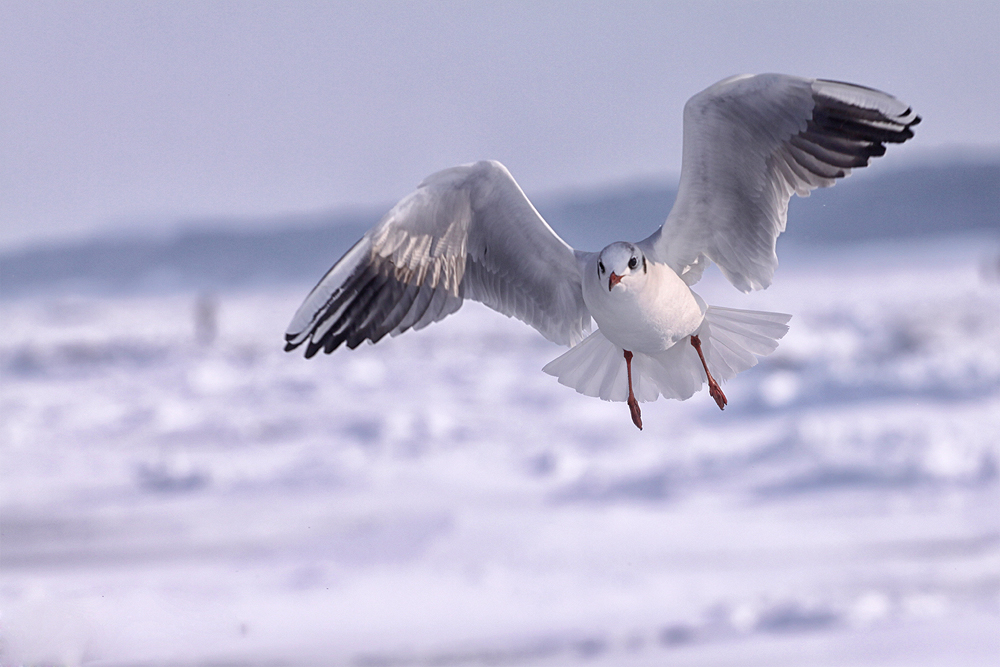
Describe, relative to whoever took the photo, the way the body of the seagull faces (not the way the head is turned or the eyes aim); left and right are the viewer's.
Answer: facing the viewer
